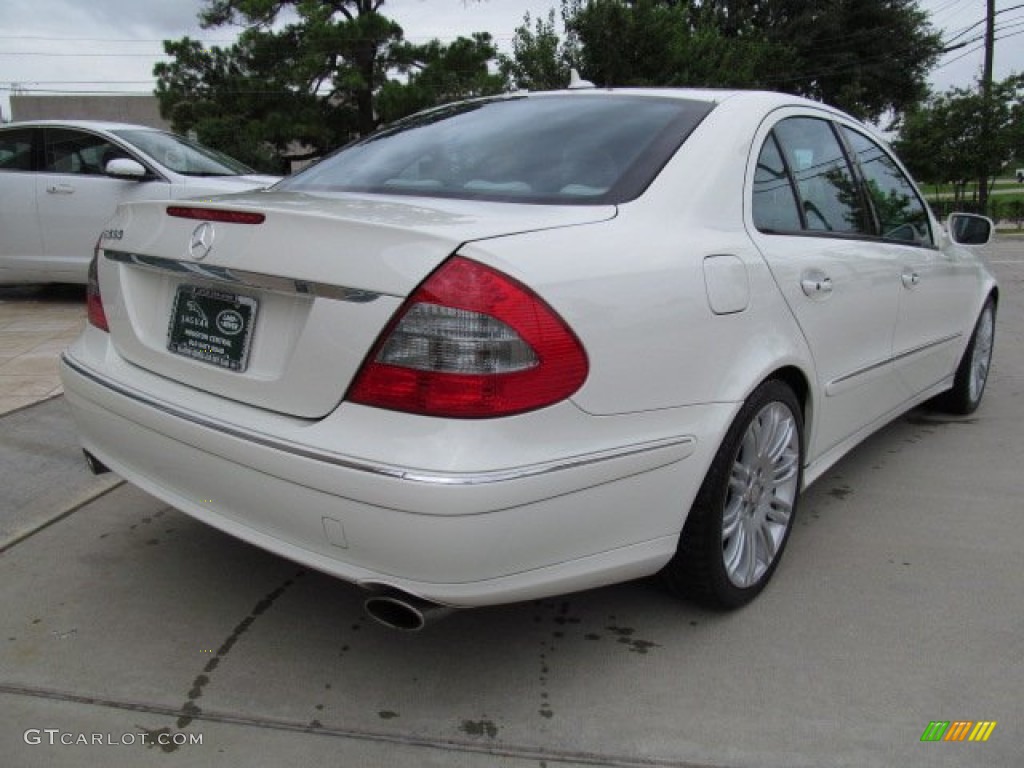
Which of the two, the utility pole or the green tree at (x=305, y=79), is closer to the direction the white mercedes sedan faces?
the utility pole

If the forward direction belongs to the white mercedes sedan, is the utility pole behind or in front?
in front

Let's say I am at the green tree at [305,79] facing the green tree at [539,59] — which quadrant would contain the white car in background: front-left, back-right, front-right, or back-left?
back-right

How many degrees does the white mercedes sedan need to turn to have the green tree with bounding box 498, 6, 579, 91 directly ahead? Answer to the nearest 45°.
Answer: approximately 45° to its left

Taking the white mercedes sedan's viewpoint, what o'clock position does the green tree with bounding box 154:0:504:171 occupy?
The green tree is roughly at 10 o'clock from the white mercedes sedan.

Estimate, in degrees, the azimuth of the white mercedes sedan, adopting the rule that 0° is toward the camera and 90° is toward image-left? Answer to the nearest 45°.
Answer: approximately 225°

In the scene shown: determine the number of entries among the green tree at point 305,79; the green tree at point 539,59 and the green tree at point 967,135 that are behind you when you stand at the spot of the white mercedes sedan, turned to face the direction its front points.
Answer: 0

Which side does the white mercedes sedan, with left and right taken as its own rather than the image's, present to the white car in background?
left

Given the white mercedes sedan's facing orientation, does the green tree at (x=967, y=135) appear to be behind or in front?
in front
